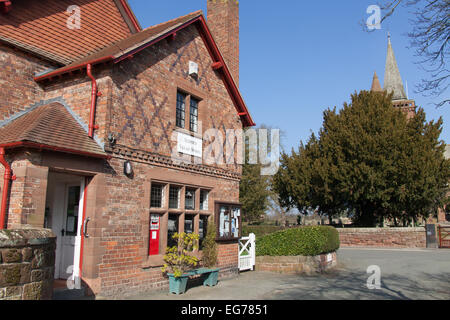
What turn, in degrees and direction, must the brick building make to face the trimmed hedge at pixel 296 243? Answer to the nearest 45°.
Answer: approximately 90° to its left

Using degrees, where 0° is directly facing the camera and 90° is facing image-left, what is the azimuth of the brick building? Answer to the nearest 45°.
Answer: approximately 315°

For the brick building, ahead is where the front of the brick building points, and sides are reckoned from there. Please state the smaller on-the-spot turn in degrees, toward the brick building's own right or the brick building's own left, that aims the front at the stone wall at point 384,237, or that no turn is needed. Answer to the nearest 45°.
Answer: approximately 90° to the brick building's own left

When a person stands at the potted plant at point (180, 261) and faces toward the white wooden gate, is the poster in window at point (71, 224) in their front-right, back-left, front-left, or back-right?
back-left

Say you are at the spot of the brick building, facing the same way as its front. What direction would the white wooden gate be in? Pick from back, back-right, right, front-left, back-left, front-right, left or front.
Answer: left

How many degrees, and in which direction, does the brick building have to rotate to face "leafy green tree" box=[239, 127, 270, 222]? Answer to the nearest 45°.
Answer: approximately 90° to its left

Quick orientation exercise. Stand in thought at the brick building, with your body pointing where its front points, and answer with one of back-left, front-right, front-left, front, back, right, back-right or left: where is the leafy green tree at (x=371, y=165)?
left

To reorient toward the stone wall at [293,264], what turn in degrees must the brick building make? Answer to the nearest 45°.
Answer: approximately 90° to its left
